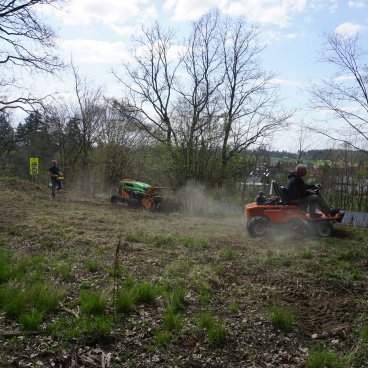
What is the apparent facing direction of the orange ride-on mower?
to the viewer's right

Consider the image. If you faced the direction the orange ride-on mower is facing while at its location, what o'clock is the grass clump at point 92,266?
The grass clump is roughly at 4 o'clock from the orange ride-on mower.

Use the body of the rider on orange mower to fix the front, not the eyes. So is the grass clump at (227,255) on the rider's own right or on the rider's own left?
on the rider's own right

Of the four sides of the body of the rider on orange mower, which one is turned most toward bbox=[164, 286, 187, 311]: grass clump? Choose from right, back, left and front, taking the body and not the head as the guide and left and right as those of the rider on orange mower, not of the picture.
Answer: right

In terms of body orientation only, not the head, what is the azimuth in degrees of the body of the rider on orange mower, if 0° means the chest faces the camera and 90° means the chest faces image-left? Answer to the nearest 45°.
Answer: approximately 270°

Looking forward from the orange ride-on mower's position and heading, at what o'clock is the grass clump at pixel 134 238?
The grass clump is roughly at 5 o'clock from the orange ride-on mower.

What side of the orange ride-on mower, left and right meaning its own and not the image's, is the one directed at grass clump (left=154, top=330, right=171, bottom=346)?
right
